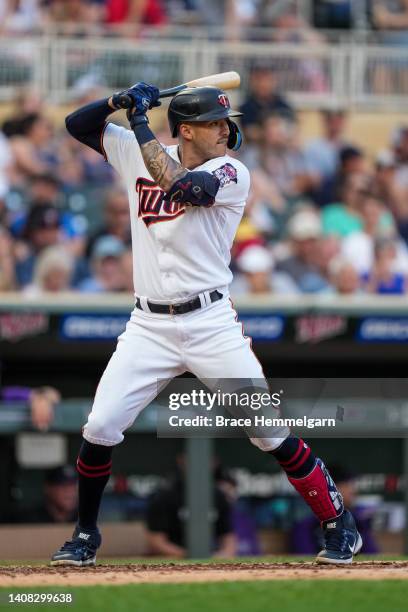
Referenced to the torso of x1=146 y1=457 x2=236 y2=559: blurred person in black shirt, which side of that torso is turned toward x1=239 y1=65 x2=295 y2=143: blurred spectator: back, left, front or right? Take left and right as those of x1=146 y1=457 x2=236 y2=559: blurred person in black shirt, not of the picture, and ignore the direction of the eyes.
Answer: back

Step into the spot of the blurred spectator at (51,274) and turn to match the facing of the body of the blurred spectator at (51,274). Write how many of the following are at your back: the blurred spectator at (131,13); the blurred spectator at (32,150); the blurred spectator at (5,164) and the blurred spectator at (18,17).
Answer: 4

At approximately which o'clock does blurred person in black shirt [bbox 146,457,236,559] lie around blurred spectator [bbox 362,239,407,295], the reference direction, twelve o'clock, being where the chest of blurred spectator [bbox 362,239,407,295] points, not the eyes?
blurred person in black shirt [bbox 146,457,236,559] is roughly at 1 o'clock from blurred spectator [bbox 362,239,407,295].

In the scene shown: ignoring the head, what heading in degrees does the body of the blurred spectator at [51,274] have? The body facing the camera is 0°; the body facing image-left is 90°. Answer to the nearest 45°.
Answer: approximately 0°

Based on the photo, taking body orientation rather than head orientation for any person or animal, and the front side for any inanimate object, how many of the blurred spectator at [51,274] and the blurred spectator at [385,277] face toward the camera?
2

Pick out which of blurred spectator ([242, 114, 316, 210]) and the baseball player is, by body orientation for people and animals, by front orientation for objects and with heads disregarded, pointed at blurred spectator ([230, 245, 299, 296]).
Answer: blurred spectator ([242, 114, 316, 210])

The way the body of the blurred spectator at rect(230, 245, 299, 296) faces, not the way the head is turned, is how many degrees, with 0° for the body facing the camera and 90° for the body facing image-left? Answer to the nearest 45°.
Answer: approximately 0°
